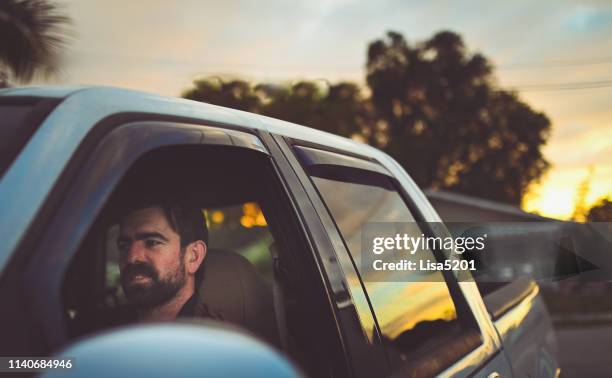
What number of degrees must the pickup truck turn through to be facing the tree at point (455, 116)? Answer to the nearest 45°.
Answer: approximately 135° to its right

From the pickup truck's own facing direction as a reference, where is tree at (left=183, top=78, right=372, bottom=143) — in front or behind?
behind

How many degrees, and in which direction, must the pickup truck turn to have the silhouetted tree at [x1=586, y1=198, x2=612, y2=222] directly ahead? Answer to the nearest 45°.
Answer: approximately 180°

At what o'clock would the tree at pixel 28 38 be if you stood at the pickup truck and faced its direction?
The tree is roughly at 4 o'clock from the pickup truck.

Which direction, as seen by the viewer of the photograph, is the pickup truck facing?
facing the viewer and to the left of the viewer
